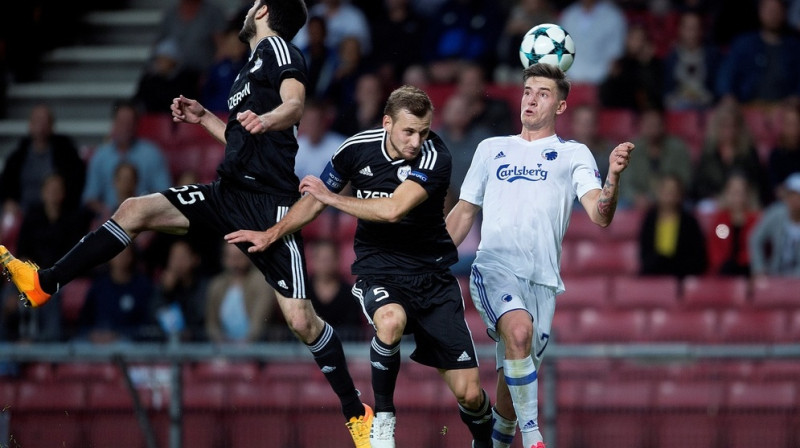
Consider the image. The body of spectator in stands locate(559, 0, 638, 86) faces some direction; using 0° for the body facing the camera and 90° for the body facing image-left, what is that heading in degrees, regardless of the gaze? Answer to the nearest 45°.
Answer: approximately 0°

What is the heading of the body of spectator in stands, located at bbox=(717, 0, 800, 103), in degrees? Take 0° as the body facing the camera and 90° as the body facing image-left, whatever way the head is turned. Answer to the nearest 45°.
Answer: approximately 0°

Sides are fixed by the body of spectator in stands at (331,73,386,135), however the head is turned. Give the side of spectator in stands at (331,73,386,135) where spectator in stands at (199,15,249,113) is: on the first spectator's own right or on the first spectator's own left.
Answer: on the first spectator's own right

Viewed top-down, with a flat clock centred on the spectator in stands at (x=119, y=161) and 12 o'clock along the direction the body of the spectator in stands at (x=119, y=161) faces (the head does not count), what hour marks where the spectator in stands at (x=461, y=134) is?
the spectator in stands at (x=461, y=134) is roughly at 10 o'clock from the spectator in stands at (x=119, y=161).

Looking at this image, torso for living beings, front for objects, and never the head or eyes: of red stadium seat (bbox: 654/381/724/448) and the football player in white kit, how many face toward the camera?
2

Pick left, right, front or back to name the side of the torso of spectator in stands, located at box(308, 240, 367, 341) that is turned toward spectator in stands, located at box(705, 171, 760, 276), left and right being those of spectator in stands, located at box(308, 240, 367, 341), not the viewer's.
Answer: left
